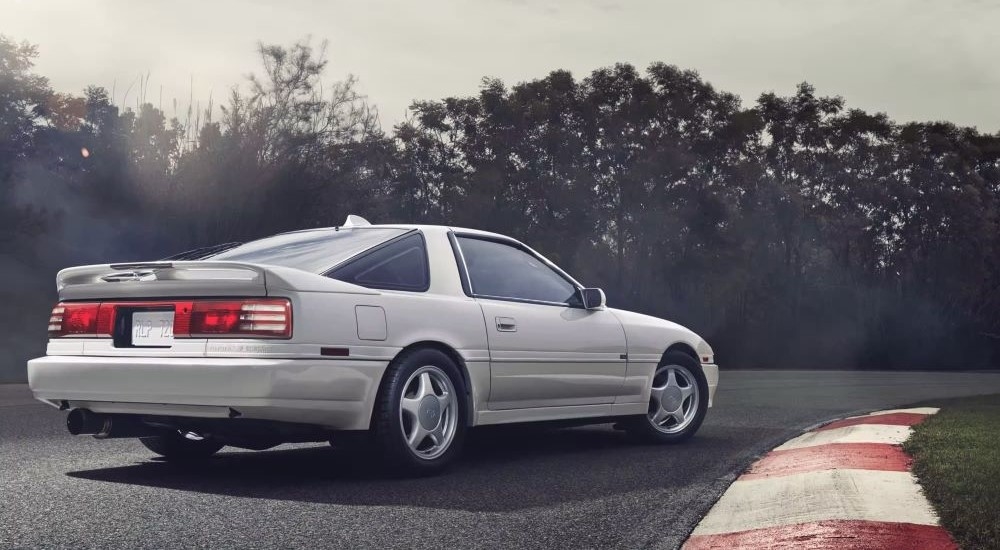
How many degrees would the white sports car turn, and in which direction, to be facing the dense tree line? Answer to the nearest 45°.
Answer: approximately 45° to its left

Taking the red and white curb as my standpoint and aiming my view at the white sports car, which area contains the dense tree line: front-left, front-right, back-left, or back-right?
front-right

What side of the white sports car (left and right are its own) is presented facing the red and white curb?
right

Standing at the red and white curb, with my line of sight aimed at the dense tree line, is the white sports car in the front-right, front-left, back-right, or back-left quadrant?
front-left

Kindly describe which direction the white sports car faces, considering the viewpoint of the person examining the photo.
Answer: facing away from the viewer and to the right of the viewer
